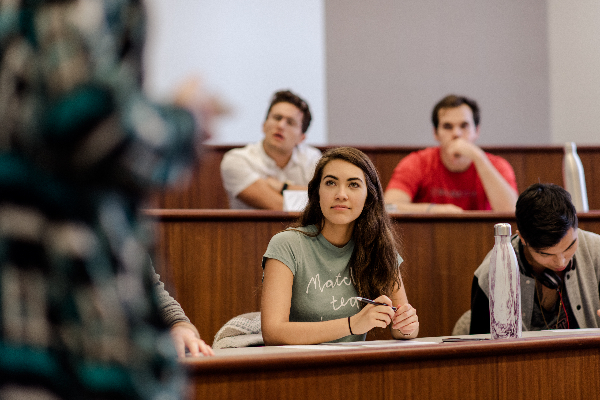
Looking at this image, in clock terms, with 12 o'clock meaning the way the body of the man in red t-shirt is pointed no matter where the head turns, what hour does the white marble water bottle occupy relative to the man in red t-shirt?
The white marble water bottle is roughly at 12 o'clock from the man in red t-shirt.

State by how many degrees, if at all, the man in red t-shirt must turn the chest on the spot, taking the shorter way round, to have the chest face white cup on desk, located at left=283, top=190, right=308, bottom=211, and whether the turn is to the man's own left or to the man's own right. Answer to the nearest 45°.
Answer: approximately 45° to the man's own right

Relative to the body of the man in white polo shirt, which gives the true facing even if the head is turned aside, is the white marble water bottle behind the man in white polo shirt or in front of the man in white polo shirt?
in front

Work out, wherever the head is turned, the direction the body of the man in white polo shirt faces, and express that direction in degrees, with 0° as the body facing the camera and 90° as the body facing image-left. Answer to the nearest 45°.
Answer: approximately 0°
